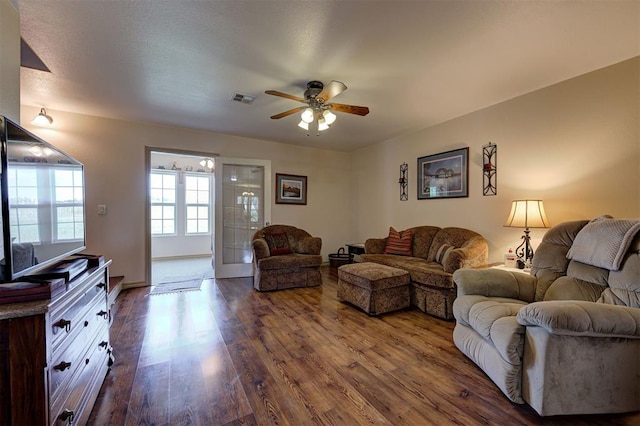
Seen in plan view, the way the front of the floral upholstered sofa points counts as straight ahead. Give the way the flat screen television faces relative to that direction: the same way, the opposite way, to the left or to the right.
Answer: the opposite way

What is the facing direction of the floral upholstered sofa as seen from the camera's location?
facing the viewer and to the left of the viewer

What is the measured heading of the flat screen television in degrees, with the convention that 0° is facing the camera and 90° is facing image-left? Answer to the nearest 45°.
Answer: approximately 315°

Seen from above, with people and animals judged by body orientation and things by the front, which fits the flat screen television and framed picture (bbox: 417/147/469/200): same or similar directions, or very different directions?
very different directions

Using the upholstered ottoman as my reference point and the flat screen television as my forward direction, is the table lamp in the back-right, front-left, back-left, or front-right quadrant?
back-left

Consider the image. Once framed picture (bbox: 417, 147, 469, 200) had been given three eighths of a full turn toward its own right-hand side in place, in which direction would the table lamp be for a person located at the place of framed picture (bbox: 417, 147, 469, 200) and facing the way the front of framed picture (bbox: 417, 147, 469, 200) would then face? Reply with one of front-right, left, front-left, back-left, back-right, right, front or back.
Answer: back-right

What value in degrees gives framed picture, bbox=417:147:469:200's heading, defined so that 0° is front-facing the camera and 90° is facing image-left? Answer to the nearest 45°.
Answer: approximately 45°

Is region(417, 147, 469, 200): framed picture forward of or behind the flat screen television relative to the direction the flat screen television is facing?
forward

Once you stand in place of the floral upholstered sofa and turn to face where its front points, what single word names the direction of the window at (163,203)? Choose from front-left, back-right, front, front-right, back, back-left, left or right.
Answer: front-right

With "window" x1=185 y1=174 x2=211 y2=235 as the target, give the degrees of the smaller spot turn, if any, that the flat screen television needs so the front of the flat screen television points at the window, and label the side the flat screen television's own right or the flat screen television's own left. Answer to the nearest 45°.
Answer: approximately 90° to the flat screen television's own left

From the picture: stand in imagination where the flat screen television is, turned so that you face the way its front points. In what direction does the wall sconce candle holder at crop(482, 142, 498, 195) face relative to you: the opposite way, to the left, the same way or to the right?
the opposite way

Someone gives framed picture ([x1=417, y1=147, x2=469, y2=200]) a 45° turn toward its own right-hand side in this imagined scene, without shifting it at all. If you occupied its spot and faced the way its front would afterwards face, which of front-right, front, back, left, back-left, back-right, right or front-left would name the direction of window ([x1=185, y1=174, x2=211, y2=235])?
front

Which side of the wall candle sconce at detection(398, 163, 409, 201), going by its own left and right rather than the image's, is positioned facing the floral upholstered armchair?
front

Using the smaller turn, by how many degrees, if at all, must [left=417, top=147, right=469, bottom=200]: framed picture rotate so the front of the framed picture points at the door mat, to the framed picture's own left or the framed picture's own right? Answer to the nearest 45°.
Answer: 0° — it already faces it

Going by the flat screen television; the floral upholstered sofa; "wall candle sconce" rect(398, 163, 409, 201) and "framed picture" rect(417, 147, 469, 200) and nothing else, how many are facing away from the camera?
0

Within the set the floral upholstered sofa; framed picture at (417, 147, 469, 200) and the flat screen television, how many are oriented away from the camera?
0

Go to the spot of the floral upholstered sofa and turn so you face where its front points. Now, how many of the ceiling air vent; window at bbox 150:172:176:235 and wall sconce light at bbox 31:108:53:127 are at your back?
0

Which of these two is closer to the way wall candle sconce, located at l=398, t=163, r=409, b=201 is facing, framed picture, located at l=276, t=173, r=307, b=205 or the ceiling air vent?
the ceiling air vent

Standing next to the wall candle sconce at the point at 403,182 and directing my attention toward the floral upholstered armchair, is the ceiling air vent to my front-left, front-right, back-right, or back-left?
front-left

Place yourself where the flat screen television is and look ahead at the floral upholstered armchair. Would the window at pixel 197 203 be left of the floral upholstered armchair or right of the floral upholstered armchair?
left

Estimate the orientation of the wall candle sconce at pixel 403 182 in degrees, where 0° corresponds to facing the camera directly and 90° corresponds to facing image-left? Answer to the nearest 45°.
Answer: approximately 45°

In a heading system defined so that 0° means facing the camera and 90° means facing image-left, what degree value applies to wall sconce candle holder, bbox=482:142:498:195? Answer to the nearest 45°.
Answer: approximately 45°

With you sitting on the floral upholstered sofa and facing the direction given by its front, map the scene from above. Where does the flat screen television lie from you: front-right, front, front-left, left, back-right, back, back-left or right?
front
